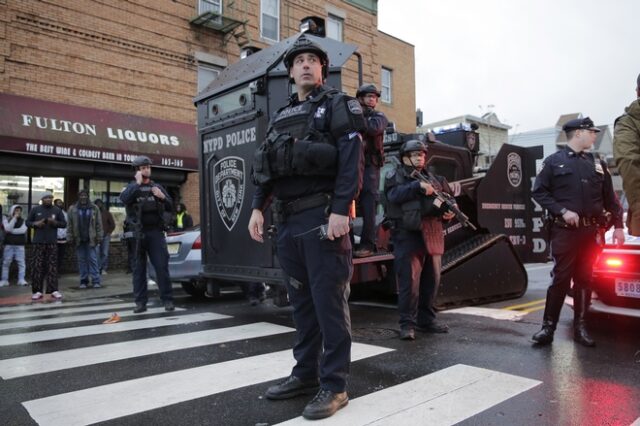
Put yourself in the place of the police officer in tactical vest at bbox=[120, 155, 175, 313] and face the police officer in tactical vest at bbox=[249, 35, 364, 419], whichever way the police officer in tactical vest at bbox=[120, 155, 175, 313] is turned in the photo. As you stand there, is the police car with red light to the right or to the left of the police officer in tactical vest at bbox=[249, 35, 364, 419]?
left

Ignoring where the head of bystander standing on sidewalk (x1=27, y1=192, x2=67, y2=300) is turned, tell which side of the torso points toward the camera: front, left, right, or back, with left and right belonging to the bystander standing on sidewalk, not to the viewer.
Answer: front

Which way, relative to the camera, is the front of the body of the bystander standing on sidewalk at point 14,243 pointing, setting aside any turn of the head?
toward the camera

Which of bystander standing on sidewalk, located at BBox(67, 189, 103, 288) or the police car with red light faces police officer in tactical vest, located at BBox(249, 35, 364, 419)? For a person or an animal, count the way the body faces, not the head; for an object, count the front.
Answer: the bystander standing on sidewalk

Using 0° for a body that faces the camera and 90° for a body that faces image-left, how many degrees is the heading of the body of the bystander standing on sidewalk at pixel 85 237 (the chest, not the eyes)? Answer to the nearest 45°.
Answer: approximately 0°

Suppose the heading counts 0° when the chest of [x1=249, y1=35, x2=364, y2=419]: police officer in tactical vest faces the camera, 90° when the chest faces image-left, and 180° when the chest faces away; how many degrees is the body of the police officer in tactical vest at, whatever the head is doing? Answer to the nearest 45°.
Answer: approximately 45°

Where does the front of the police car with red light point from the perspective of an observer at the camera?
facing away from the viewer

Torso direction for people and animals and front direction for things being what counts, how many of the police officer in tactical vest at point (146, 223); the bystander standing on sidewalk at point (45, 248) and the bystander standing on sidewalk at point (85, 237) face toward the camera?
3
